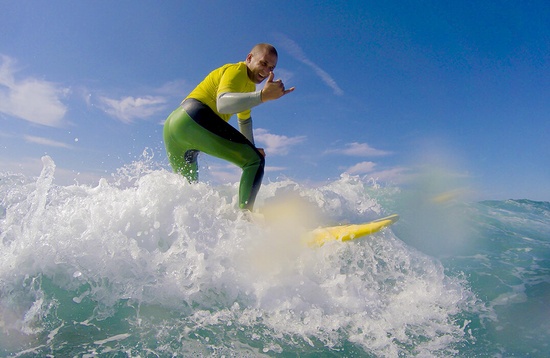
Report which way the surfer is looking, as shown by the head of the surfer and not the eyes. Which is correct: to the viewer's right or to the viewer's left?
to the viewer's right

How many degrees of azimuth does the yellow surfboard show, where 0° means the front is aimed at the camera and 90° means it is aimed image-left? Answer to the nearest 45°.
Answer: approximately 270°

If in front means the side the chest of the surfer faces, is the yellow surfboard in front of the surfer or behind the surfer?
in front
